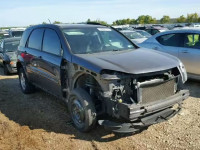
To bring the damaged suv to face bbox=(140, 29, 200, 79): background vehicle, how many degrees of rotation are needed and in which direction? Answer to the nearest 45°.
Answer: approximately 90° to its left

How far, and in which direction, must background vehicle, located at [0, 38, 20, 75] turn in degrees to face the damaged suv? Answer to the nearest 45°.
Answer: approximately 45° to its right

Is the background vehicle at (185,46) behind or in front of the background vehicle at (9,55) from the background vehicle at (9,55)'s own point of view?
in front

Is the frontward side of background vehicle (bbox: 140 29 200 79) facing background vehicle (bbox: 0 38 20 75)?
no

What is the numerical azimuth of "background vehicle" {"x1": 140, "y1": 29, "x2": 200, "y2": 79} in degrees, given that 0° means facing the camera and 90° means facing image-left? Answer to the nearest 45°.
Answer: approximately 270°

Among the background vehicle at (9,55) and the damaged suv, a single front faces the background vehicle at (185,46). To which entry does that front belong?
the background vehicle at (9,55)

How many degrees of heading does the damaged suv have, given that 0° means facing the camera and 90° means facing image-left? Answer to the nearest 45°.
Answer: approximately 315°

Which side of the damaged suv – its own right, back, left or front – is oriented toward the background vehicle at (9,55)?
back

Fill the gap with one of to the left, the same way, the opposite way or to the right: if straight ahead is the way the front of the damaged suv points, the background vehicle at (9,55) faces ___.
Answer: the same way

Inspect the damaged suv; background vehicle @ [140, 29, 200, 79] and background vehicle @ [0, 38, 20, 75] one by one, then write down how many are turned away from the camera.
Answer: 0

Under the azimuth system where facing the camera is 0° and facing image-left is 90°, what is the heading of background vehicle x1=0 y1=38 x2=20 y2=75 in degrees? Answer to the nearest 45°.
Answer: approximately 315°
